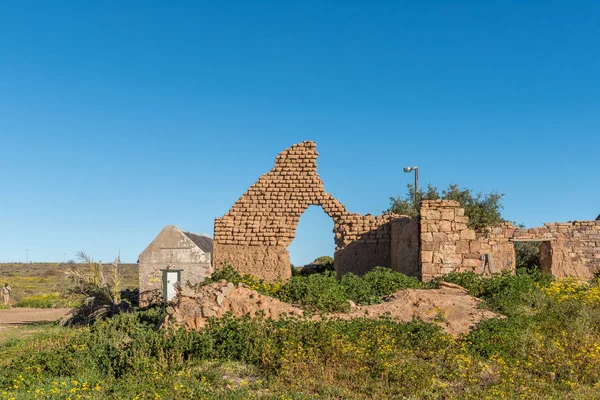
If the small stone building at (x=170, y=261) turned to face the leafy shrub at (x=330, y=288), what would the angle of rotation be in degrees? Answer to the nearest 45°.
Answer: approximately 45° to its left

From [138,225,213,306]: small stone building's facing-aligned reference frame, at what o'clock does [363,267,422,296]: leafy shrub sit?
The leafy shrub is roughly at 10 o'clock from the small stone building.

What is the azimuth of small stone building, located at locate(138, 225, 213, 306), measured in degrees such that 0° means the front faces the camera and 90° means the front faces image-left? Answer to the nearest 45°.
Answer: approximately 0°

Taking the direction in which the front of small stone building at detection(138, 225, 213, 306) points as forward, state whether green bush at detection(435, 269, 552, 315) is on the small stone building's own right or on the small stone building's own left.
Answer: on the small stone building's own left

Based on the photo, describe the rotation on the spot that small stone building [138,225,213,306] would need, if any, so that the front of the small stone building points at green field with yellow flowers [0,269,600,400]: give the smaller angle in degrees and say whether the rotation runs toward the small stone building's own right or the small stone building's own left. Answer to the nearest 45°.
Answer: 0° — it already faces it

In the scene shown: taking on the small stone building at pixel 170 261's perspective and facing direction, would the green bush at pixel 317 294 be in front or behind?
in front
